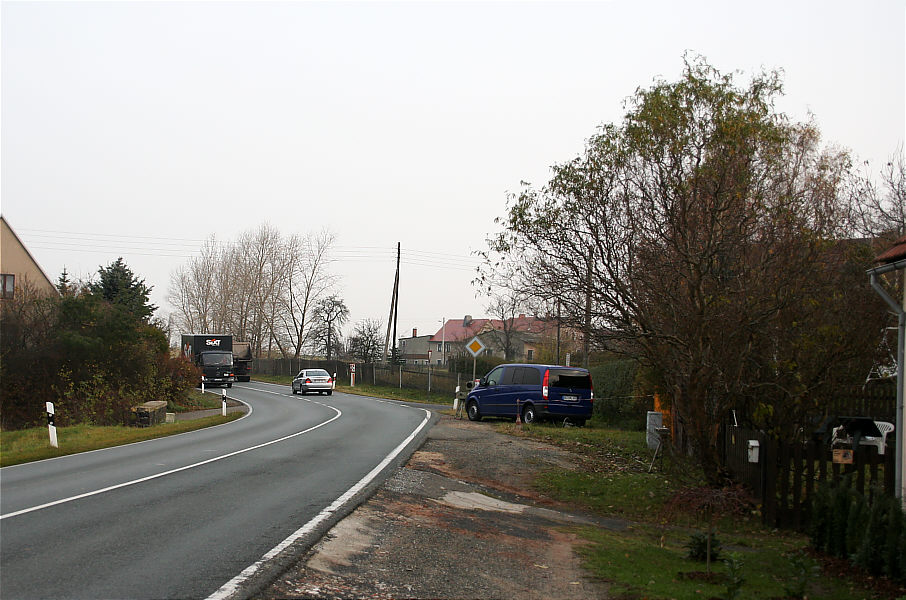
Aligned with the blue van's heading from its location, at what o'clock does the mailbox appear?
The mailbox is roughly at 7 o'clock from the blue van.

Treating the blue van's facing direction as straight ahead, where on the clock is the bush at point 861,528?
The bush is roughly at 7 o'clock from the blue van.

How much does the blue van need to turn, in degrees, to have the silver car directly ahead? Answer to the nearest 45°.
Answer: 0° — it already faces it

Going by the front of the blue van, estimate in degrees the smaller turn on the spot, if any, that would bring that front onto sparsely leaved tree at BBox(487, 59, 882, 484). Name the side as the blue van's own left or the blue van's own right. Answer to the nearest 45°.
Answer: approximately 135° to the blue van's own left

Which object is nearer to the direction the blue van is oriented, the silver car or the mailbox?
the silver car

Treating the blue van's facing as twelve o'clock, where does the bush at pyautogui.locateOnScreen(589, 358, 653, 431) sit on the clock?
The bush is roughly at 3 o'clock from the blue van.

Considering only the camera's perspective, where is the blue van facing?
facing away from the viewer and to the left of the viewer

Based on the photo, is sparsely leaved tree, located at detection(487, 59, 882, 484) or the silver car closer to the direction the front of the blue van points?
the silver car

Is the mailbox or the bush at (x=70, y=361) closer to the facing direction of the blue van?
the bush

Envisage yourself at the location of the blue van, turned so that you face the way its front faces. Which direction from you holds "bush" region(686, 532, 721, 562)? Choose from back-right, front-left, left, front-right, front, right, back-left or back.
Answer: back-left

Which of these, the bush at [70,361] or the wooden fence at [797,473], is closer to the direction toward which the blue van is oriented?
the bush

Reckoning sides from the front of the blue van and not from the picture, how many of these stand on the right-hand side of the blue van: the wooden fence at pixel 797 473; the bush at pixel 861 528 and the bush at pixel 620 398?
1

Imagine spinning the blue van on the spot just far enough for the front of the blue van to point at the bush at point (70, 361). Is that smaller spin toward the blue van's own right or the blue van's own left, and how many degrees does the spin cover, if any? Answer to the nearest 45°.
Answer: approximately 45° to the blue van's own left

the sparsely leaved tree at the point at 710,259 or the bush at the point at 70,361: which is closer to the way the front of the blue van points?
the bush
